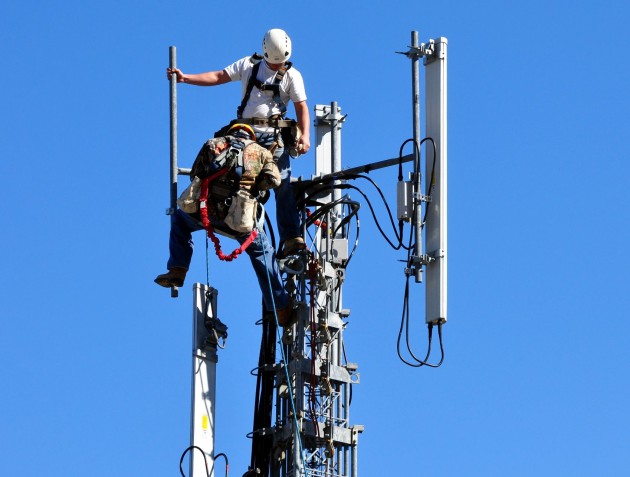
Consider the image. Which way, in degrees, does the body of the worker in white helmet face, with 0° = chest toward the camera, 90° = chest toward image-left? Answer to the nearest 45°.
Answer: approximately 0°
